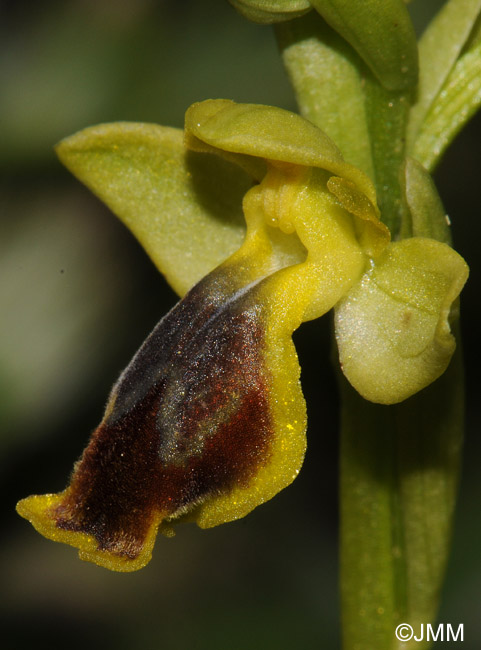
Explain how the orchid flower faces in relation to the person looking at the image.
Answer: facing the viewer and to the left of the viewer
